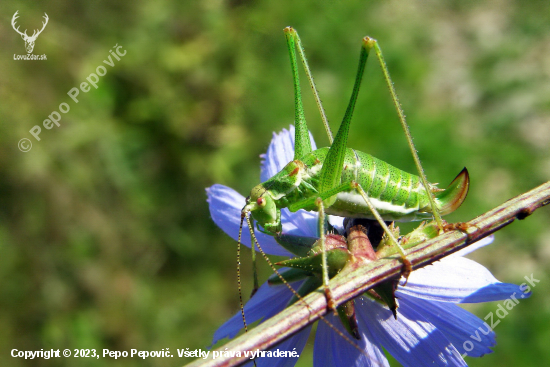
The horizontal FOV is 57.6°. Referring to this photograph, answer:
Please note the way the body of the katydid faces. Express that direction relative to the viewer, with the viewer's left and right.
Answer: facing to the left of the viewer
